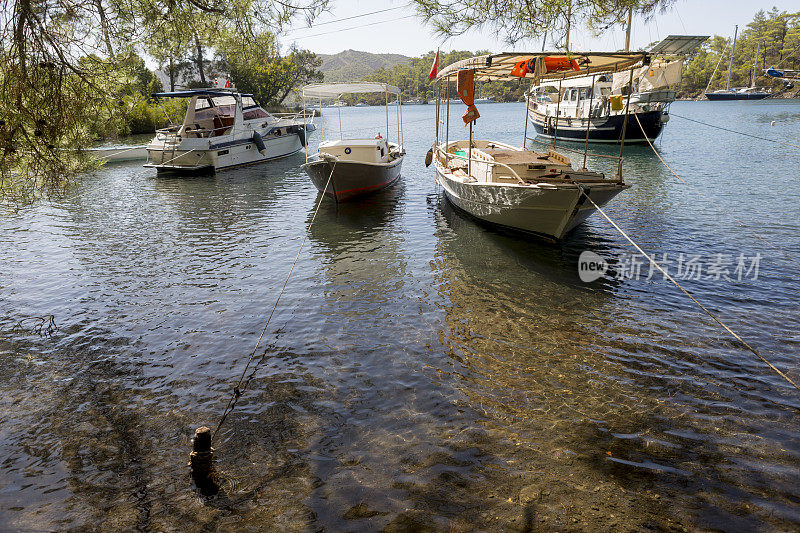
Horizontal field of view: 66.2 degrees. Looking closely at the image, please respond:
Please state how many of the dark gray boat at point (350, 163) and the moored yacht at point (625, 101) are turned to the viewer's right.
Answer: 0

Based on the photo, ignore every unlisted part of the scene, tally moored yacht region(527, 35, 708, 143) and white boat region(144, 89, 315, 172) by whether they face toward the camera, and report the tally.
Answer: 0

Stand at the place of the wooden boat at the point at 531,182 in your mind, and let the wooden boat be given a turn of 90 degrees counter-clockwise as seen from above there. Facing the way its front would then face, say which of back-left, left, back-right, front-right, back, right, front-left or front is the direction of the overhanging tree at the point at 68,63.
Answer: back

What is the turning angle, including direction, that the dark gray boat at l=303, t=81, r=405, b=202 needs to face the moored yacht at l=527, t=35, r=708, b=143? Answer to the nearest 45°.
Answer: approximately 180°

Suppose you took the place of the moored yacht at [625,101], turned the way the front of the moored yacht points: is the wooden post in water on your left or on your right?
on your left

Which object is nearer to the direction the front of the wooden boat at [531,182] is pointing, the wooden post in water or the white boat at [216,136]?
the wooden post in water

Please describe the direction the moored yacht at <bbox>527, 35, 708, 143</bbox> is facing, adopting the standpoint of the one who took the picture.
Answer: facing away from the viewer and to the left of the viewer

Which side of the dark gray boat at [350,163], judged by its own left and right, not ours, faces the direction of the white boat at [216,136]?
right

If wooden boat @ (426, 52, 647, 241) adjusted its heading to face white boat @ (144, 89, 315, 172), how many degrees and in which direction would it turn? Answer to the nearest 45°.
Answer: approximately 180°

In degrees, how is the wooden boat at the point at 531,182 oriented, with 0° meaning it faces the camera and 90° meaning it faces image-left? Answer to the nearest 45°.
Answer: approximately 315°

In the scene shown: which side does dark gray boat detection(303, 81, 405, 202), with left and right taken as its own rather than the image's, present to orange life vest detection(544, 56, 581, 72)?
left
